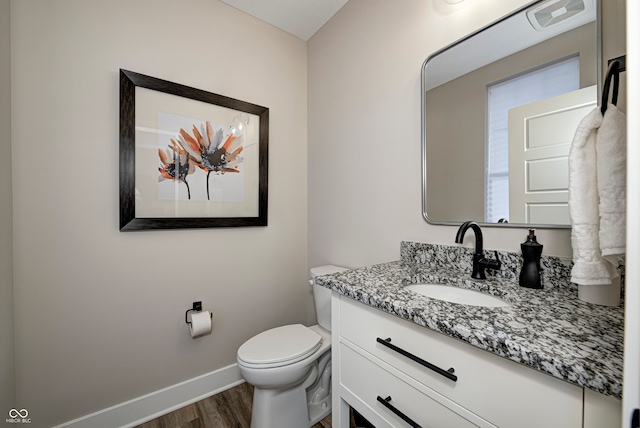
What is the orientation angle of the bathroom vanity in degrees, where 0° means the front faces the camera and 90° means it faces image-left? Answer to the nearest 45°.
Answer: approximately 45°

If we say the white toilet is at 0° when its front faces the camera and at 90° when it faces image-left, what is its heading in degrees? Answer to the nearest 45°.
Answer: approximately 45°

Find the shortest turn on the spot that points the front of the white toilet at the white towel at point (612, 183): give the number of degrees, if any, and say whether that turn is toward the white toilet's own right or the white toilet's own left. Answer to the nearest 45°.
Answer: approximately 90° to the white toilet's own left

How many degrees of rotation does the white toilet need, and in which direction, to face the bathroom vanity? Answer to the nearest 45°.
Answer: approximately 90° to its left

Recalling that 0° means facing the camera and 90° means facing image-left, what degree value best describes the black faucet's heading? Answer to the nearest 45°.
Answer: approximately 45°

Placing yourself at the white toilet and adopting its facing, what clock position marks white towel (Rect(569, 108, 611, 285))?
The white towel is roughly at 9 o'clock from the white toilet.

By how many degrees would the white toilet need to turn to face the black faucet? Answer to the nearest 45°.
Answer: approximately 90° to its left
